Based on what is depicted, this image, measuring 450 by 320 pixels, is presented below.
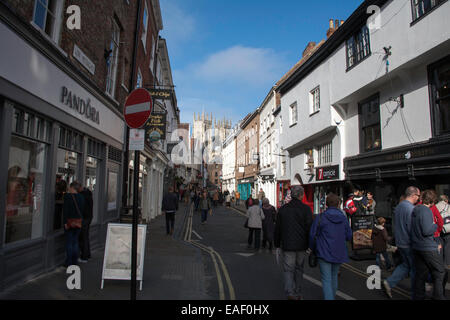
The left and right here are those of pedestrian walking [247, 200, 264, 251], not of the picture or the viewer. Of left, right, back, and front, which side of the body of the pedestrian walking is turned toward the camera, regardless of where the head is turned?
back

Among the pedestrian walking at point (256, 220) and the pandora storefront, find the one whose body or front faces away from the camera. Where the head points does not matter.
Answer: the pedestrian walking

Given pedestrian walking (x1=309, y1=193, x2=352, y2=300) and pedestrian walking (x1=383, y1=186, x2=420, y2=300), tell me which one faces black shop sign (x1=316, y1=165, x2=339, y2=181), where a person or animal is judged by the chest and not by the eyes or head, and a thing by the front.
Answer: pedestrian walking (x1=309, y1=193, x2=352, y2=300)

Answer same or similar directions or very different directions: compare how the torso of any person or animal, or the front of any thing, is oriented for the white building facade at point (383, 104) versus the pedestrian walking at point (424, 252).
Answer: very different directions

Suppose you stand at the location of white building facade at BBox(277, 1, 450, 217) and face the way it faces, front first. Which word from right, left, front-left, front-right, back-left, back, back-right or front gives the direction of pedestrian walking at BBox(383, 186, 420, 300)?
front-left

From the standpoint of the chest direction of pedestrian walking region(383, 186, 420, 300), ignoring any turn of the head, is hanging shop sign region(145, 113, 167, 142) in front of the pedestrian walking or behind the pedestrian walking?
behind

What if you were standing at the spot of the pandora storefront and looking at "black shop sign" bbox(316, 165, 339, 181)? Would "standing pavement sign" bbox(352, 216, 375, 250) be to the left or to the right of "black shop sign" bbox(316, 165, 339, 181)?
right

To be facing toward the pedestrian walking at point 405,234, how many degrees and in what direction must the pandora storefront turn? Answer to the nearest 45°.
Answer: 0° — it already faces them

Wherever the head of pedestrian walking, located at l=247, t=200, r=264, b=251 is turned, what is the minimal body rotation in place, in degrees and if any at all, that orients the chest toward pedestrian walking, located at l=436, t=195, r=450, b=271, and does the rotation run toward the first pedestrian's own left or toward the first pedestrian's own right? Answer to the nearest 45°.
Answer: approximately 135° to the first pedestrian's own right

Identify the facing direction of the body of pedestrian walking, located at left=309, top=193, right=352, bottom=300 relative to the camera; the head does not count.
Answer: away from the camera

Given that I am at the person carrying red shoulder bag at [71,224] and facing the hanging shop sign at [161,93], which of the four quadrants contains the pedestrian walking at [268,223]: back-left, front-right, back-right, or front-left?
front-right

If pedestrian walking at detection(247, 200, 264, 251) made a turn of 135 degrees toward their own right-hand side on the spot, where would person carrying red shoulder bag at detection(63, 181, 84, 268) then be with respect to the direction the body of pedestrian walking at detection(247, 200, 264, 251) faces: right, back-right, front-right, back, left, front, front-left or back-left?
right
